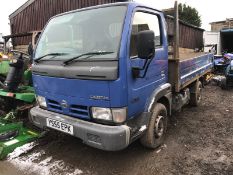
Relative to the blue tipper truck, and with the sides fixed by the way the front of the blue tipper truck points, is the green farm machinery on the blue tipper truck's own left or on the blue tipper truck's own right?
on the blue tipper truck's own right

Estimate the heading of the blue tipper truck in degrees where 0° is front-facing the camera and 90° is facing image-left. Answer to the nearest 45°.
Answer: approximately 45°

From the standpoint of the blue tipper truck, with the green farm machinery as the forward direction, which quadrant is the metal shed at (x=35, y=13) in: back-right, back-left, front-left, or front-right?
front-right

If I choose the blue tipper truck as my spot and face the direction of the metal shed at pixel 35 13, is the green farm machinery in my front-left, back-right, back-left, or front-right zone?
front-left

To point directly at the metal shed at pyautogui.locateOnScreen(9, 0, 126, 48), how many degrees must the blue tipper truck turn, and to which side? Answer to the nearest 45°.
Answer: approximately 135° to its right
